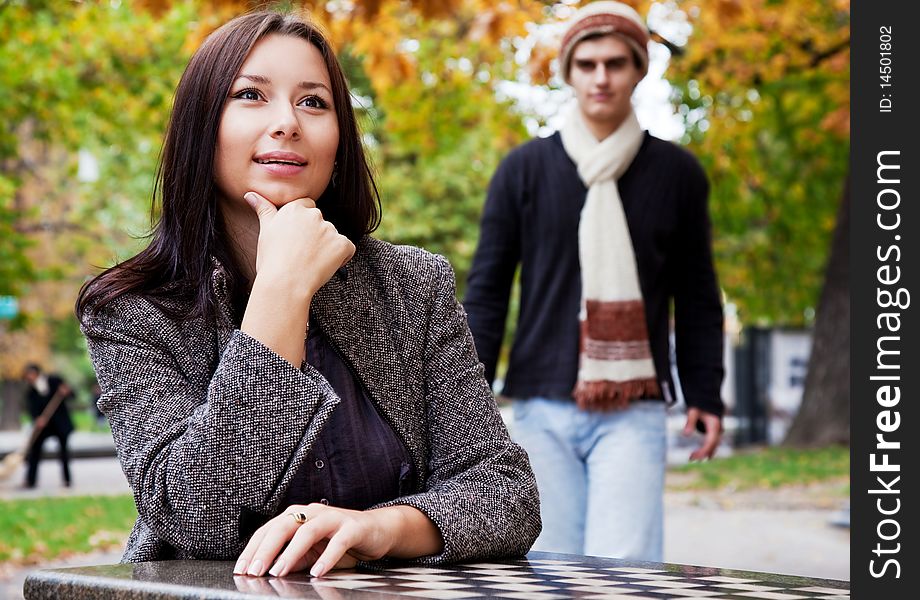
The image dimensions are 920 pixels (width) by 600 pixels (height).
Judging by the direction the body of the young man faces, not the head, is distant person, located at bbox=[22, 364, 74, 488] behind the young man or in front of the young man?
behind

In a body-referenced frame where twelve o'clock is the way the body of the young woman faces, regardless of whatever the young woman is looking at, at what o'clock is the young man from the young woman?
The young man is roughly at 7 o'clock from the young woman.

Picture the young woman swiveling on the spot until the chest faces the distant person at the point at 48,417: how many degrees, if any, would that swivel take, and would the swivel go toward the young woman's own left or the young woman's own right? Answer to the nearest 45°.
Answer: approximately 180°

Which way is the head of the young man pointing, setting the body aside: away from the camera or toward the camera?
toward the camera

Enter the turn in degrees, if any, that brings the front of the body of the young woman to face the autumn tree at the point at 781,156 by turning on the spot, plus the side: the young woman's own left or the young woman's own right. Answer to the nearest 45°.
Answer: approximately 135° to the young woman's own left

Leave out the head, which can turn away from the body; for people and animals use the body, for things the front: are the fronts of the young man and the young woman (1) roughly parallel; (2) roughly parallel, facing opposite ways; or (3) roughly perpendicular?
roughly parallel

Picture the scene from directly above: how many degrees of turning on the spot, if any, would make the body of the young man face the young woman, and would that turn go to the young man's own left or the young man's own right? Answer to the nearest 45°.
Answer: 0° — they already face them

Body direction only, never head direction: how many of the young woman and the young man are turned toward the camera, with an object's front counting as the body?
2

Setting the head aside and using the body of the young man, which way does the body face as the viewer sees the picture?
toward the camera

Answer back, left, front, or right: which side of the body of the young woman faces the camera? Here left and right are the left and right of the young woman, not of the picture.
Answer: front
